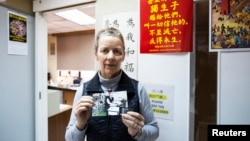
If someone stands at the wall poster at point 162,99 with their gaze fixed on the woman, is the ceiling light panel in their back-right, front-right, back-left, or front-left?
back-right

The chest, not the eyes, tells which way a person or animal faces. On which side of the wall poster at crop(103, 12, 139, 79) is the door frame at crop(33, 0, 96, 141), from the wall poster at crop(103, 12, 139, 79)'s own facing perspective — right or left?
on its right

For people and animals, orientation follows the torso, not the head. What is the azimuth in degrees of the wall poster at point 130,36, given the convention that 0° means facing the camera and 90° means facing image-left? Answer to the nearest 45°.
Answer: approximately 0°

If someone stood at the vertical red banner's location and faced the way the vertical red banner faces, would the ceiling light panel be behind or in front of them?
behind

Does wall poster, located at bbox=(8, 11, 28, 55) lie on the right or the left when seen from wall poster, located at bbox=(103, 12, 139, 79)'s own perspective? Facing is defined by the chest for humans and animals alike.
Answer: on its right

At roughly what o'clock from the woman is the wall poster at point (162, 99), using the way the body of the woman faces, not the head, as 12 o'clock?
The wall poster is roughly at 7 o'clock from the woman.

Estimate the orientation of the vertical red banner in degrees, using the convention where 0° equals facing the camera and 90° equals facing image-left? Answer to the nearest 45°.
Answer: approximately 0°

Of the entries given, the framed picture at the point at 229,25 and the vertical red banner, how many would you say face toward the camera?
2
